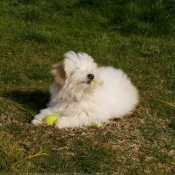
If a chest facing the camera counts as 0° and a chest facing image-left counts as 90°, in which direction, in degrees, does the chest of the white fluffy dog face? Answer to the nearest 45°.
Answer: approximately 45°
